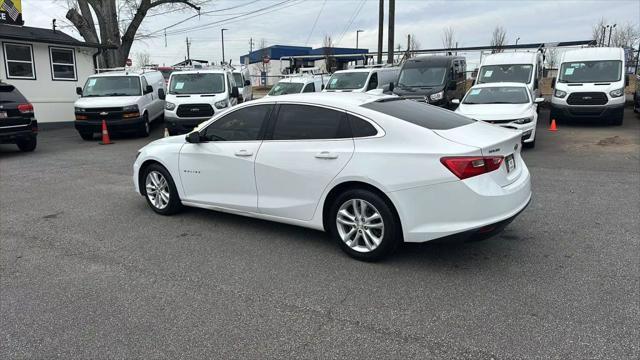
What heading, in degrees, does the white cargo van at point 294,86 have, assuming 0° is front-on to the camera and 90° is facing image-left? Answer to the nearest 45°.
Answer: approximately 45°

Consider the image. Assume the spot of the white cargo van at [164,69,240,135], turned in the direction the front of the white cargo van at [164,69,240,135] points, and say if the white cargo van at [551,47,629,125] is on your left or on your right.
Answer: on your left

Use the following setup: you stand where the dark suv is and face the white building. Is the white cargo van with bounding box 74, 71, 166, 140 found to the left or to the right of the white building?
right

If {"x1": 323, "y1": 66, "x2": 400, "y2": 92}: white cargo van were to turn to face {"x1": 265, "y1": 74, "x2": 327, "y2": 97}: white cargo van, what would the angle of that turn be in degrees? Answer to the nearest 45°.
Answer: approximately 45° to its right

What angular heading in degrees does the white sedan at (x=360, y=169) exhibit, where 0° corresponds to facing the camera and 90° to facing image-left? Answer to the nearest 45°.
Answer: approximately 135°

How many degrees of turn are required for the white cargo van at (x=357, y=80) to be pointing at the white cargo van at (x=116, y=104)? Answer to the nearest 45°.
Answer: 0° — it already faces it

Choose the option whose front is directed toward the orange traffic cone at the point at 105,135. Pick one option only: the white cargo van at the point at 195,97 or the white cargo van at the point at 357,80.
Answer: the white cargo van at the point at 357,80

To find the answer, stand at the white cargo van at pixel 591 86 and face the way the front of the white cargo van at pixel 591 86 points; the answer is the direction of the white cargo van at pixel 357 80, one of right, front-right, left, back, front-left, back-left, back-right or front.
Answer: right

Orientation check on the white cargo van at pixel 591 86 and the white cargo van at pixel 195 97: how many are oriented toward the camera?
2

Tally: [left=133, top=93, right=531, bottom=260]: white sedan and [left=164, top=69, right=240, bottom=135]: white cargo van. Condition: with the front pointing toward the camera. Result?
1

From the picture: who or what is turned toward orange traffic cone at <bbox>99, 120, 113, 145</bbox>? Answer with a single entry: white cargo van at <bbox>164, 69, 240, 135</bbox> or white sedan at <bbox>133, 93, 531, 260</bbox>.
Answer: the white sedan

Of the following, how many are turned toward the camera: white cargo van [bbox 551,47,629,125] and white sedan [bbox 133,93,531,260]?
1

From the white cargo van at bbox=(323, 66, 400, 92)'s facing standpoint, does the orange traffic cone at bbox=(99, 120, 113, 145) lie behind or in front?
in front

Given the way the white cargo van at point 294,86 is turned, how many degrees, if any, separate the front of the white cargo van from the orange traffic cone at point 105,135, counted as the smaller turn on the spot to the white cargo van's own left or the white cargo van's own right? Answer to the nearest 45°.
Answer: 0° — it already faces it

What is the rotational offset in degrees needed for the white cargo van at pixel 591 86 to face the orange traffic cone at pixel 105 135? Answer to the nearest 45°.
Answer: approximately 45° to its right
